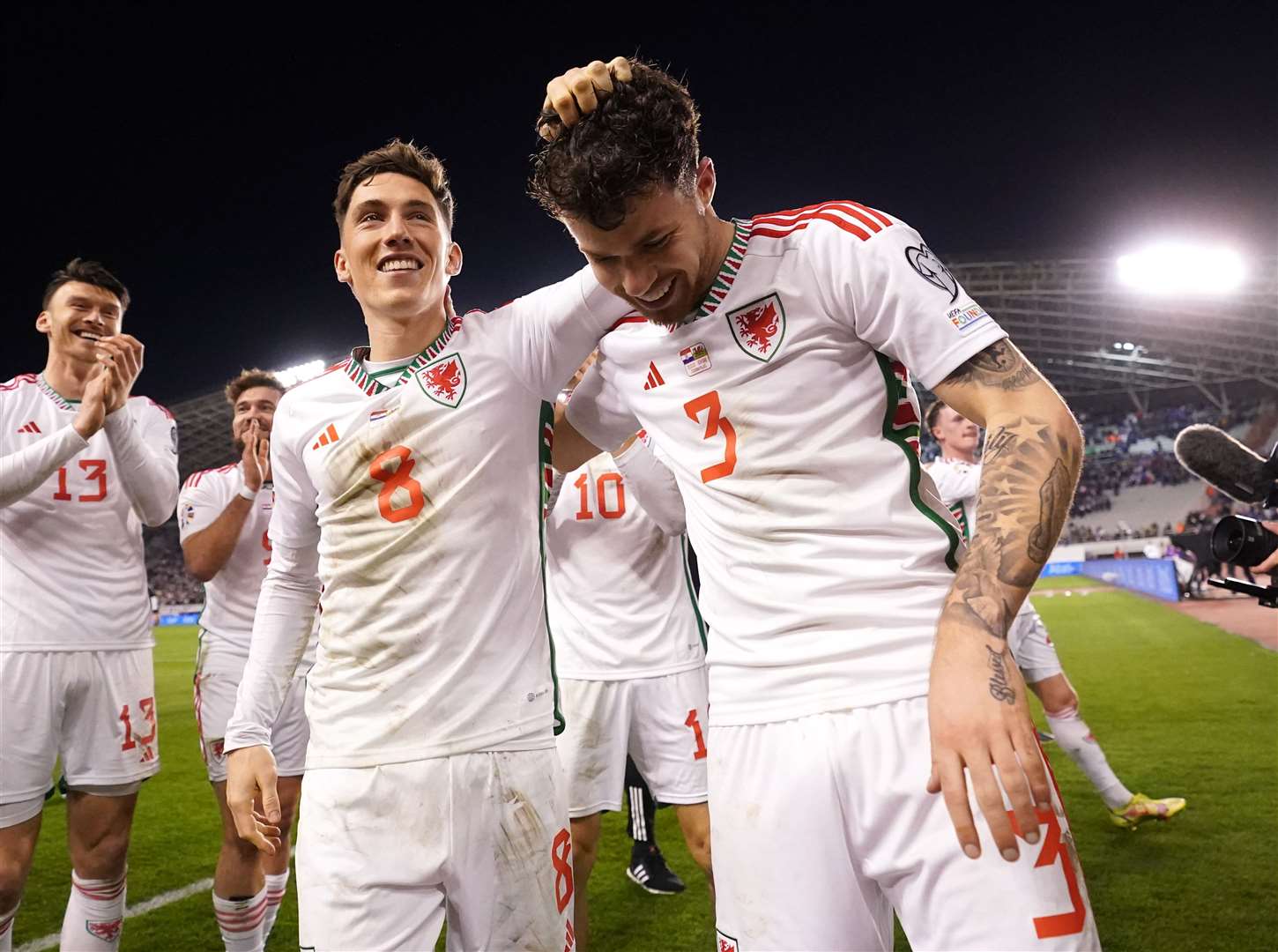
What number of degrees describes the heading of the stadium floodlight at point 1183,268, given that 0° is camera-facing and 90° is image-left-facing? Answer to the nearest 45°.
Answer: approximately 0°
